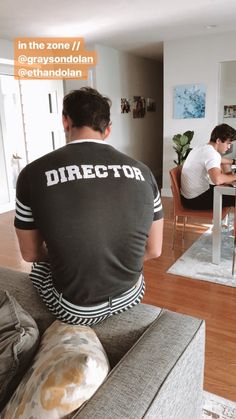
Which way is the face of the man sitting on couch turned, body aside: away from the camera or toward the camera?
away from the camera

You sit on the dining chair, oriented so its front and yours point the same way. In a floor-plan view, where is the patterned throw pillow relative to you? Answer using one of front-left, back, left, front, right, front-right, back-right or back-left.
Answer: right

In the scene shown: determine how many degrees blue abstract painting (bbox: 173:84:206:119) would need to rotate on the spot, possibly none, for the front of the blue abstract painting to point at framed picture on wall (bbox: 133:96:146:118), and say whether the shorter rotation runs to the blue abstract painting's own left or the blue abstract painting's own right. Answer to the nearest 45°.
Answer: approximately 135° to the blue abstract painting's own right

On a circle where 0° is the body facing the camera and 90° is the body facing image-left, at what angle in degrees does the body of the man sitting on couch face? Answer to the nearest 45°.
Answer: approximately 180°

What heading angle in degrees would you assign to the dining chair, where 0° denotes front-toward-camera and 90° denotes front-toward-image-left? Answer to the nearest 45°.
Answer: approximately 270°

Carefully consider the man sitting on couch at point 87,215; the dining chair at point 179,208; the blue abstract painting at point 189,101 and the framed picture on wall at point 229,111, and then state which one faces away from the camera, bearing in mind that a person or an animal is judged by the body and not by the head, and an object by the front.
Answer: the man sitting on couch

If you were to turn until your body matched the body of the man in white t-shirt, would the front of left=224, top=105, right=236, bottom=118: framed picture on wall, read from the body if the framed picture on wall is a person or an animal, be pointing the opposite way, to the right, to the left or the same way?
to the right

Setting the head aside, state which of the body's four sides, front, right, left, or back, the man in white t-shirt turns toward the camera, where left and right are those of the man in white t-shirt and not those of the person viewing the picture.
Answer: right

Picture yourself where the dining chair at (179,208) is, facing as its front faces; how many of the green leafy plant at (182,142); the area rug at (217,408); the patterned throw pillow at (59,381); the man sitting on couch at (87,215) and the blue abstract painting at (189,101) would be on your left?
2

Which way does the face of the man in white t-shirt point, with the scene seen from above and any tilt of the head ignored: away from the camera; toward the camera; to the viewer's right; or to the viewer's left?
to the viewer's right

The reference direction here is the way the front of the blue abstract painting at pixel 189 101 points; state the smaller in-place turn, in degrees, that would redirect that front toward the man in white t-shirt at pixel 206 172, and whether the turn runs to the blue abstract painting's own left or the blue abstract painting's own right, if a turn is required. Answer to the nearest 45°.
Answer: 0° — it already faces them
